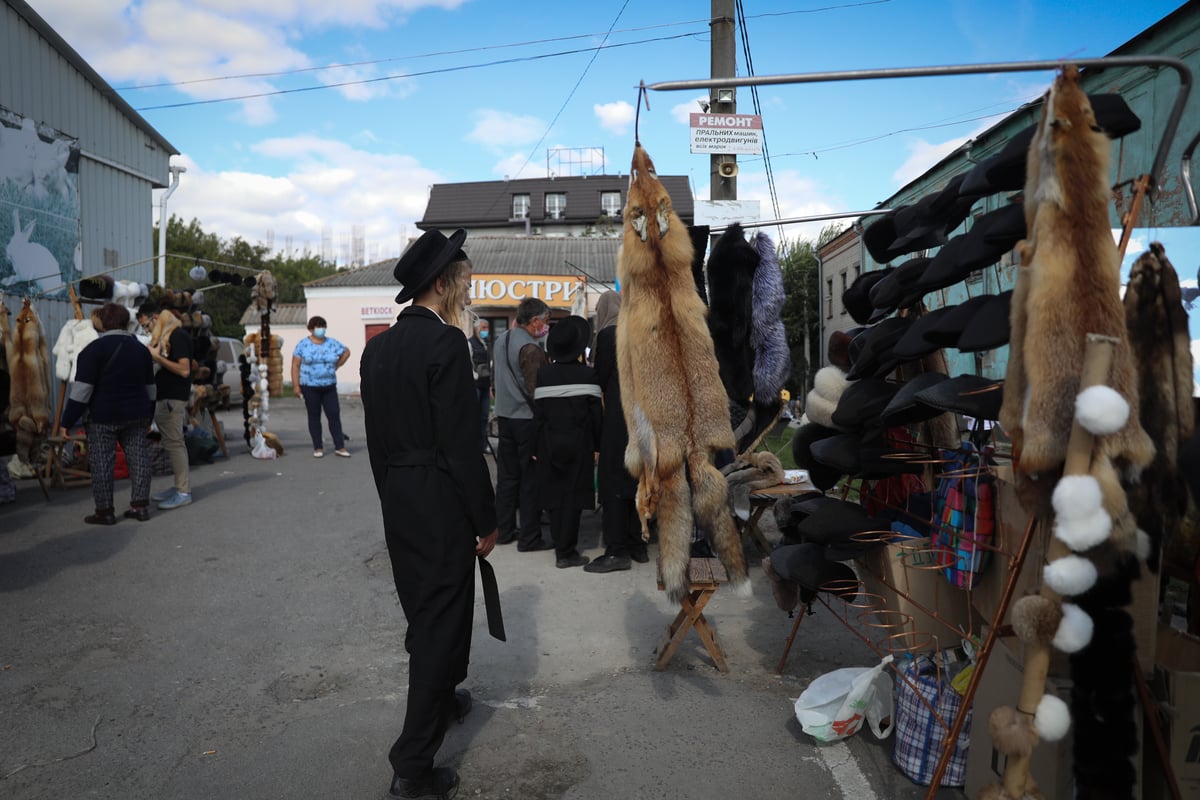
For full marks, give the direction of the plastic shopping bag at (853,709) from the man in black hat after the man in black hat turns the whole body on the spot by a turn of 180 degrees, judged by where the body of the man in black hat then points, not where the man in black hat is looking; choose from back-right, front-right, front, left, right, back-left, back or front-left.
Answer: back-left

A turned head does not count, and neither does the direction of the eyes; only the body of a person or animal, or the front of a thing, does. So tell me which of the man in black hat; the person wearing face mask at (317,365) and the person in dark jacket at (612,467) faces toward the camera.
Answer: the person wearing face mask

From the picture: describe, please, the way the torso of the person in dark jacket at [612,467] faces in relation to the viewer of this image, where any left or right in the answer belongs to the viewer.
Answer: facing to the left of the viewer

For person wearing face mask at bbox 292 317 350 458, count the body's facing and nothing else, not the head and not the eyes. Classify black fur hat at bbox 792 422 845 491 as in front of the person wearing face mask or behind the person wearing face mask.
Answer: in front

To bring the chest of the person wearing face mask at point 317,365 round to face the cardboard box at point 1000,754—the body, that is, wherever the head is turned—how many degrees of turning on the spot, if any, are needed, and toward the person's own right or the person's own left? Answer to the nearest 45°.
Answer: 0° — they already face it

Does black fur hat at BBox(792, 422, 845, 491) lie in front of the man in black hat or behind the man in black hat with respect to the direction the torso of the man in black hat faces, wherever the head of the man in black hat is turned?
in front

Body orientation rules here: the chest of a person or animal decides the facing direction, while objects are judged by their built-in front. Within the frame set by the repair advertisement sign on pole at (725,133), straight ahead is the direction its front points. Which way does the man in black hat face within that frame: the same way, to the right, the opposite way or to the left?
the opposite way

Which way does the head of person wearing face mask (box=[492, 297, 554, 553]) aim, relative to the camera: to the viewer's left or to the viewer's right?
to the viewer's right

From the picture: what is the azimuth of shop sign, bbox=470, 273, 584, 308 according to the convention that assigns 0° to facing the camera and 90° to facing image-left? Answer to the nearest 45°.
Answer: approximately 0°

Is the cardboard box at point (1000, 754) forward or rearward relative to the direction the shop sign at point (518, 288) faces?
forward
